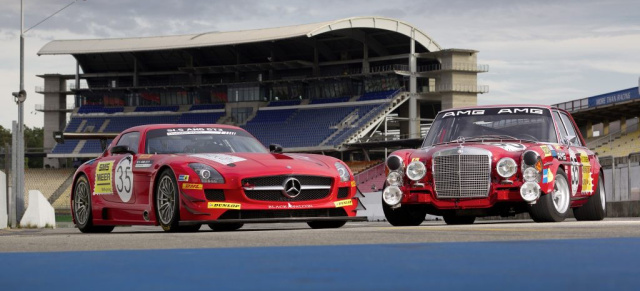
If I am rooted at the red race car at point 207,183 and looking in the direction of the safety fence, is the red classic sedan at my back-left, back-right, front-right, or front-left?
front-right

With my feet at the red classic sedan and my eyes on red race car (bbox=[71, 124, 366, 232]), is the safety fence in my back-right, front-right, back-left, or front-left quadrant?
back-right

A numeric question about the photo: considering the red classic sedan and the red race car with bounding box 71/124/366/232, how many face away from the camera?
0

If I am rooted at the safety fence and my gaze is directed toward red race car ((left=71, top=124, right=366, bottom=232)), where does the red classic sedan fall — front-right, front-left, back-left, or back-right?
front-left

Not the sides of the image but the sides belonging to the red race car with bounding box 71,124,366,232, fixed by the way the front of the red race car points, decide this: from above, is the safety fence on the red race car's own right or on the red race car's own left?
on the red race car's own left

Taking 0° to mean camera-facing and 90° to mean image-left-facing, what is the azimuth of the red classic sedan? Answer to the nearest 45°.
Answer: approximately 45°

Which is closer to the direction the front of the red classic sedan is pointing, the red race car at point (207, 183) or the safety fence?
the red race car

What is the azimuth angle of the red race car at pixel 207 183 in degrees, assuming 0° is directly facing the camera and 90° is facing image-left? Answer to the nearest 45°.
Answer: approximately 315°

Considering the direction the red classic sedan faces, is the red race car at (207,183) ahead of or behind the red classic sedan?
ahead

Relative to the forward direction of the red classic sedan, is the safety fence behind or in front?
behind

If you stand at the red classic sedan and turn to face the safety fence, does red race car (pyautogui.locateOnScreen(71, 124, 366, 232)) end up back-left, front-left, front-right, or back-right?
back-left

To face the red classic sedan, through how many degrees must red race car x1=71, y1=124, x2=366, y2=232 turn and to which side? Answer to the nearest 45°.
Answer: approximately 45° to its left
